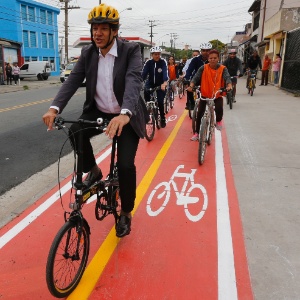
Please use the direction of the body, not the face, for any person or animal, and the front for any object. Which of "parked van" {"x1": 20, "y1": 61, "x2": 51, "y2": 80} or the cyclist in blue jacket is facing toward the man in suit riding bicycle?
the cyclist in blue jacket

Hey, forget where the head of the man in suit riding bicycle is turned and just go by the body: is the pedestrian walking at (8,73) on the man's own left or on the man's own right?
on the man's own right

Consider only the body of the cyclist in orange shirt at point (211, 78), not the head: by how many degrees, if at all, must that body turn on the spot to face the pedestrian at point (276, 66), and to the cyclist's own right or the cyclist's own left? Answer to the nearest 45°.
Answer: approximately 180°

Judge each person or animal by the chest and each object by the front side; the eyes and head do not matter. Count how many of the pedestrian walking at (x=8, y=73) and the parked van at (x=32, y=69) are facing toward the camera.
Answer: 1

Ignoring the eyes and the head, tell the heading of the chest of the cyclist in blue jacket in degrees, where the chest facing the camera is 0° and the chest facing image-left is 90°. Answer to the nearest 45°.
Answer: approximately 0°

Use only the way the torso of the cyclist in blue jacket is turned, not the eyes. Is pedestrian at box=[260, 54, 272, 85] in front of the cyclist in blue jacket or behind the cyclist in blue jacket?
behind

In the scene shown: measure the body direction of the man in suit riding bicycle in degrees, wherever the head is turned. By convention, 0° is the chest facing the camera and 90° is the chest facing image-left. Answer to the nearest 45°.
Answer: approximately 45°
